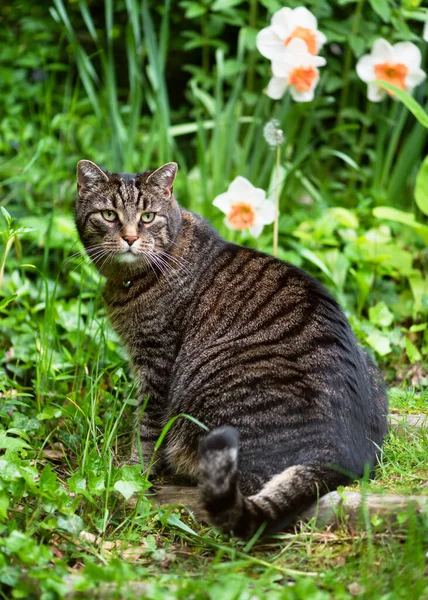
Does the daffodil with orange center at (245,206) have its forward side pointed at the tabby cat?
yes

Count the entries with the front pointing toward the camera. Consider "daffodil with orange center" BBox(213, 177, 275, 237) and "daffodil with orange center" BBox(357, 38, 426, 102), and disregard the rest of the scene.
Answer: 2

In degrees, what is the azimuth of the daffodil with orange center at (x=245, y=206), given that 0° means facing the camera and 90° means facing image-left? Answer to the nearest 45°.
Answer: approximately 0°
